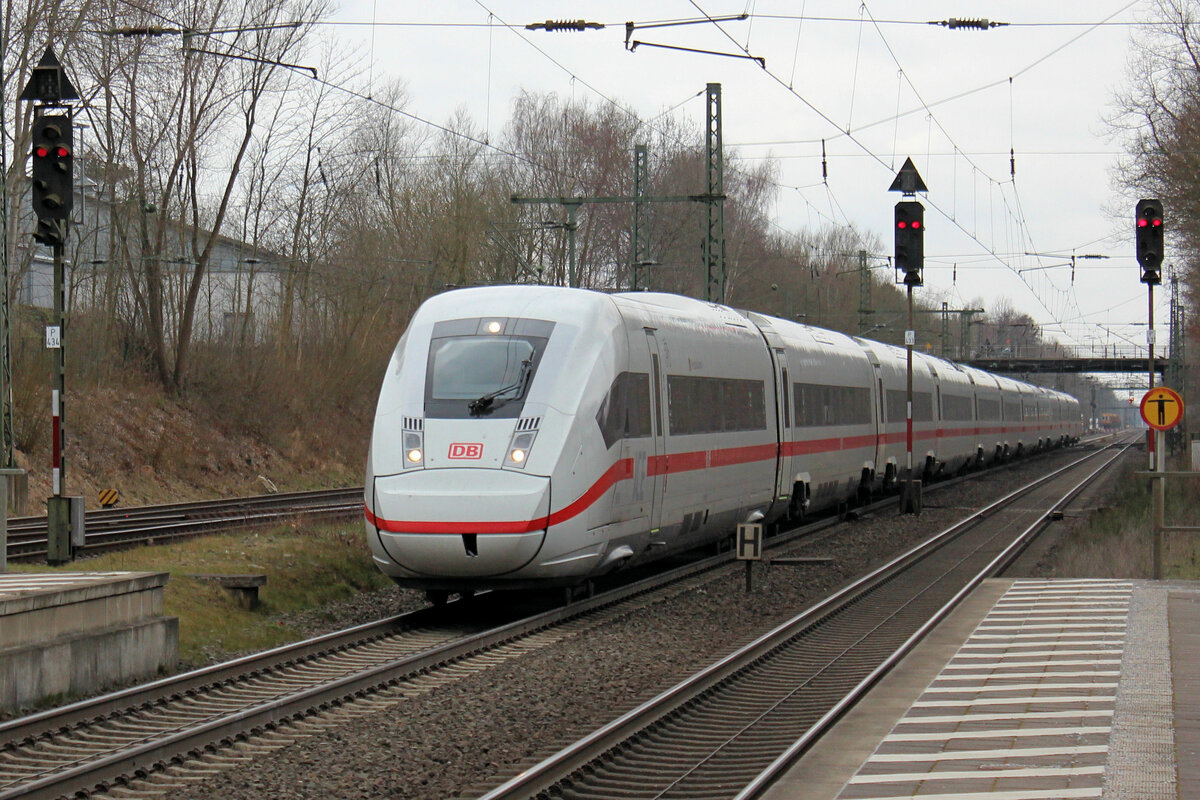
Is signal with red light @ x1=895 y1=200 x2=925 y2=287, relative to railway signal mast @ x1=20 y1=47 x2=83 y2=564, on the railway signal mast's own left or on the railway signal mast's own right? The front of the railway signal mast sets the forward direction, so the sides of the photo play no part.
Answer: on the railway signal mast's own left

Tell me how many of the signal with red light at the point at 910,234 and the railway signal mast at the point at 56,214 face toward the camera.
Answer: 2

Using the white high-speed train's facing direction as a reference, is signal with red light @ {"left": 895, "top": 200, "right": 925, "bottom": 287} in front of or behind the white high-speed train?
behind

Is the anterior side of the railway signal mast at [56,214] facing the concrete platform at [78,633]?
yes

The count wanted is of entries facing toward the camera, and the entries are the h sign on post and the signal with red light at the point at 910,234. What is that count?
2

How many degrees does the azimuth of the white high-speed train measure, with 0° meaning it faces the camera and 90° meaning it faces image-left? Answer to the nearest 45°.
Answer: approximately 45°

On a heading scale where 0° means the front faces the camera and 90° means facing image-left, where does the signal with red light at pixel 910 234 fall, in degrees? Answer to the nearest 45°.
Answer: approximately 0°

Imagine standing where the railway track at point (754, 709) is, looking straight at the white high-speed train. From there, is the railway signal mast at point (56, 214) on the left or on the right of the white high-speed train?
left

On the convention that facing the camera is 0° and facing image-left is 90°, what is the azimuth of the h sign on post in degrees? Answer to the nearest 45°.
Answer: approximately 0°
